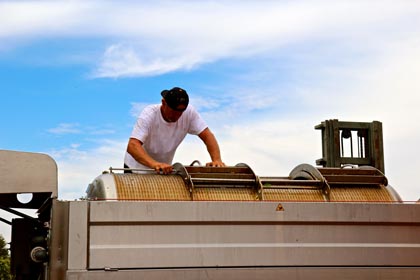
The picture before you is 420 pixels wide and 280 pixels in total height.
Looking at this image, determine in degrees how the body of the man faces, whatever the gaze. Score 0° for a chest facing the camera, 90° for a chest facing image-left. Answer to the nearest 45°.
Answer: approximately 315°
